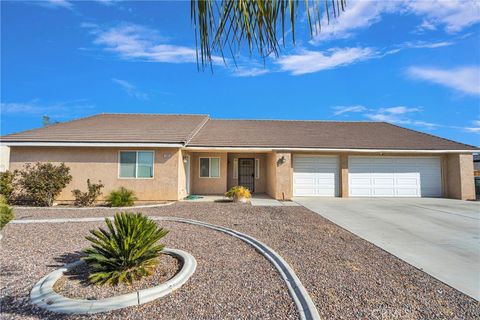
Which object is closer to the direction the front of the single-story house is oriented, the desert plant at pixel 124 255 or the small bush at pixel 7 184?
the desert plant

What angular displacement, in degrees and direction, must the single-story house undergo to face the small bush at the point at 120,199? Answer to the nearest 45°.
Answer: approximately 45° to its right

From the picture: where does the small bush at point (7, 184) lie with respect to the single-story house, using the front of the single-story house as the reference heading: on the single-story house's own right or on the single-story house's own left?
on the single-story house's own right

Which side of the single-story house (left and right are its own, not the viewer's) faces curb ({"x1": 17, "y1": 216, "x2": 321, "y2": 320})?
front

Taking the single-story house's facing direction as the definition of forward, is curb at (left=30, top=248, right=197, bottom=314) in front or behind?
in front

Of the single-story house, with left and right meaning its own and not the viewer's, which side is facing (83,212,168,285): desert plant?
front

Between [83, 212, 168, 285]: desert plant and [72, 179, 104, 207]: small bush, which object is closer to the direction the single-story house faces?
the desert plant

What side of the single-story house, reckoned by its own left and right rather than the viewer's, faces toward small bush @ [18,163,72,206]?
right

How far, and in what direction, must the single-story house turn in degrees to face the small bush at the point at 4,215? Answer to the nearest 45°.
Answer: approximately 45° to its right

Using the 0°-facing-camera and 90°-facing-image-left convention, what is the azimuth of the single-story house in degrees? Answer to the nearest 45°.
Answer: approximately 0°
